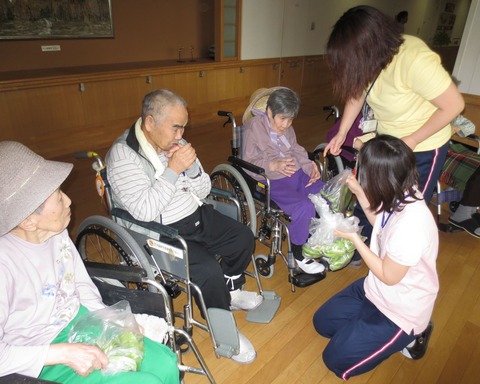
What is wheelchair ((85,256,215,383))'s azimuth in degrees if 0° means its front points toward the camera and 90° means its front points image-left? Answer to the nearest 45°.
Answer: approximately 315°

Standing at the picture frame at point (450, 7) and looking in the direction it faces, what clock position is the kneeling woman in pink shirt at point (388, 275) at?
The kneeling woman in pink shirt is roughly at 12 o'clock from the picture frame.

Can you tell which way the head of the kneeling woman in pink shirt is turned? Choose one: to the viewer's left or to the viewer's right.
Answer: to the viewer's left

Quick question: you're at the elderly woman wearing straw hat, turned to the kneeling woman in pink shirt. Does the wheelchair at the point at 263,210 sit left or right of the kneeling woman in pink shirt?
left

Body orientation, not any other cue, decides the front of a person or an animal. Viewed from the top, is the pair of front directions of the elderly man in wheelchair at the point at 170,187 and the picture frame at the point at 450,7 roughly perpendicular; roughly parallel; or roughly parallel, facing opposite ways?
roughly perpendicular

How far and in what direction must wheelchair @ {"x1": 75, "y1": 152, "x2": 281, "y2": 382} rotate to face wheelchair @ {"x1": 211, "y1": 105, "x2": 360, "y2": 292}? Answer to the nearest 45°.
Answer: approximately 90° to its left

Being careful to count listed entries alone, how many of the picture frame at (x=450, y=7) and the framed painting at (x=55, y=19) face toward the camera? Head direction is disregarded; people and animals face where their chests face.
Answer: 2

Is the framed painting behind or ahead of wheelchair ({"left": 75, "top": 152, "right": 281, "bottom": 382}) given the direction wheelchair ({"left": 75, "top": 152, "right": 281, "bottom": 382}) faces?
behind

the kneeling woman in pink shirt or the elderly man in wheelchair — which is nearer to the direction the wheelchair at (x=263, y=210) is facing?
the kneeling woman in pink shirt
